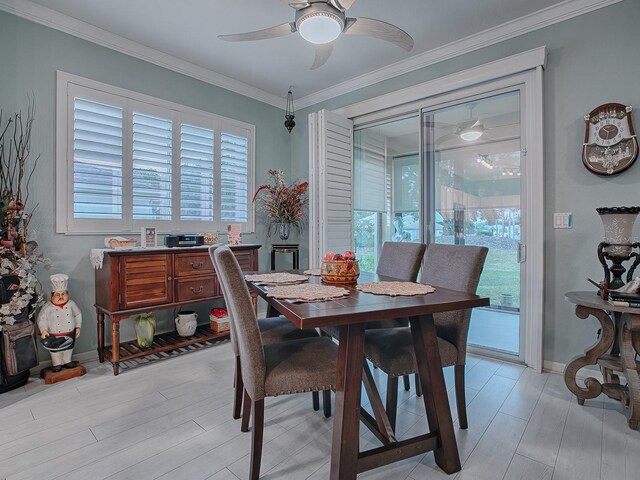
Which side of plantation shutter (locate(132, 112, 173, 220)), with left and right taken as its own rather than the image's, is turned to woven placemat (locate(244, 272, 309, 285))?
front

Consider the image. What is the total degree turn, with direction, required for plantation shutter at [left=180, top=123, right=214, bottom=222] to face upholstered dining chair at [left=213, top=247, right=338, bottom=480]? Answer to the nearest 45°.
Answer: approximately 45° to its right

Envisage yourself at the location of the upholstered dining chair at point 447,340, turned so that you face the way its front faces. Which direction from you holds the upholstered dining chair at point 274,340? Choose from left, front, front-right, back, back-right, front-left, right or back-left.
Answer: front-right

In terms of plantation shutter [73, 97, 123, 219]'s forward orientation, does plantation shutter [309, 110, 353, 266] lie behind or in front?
in front

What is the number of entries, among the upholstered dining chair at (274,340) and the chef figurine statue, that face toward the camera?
1

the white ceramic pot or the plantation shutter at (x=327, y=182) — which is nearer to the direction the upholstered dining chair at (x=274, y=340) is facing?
the plantation shutter

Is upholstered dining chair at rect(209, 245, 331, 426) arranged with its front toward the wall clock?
yes

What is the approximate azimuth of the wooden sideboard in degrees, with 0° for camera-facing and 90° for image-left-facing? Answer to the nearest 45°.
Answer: approximately 315°

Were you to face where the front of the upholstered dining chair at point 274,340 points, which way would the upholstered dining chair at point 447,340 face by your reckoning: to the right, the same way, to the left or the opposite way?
the opposite way

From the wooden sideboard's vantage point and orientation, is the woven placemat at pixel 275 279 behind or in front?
in front

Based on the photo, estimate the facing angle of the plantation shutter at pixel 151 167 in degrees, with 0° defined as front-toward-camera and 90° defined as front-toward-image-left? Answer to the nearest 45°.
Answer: approximately 315°

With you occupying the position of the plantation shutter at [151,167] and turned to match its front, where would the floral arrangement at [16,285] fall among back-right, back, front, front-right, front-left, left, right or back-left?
right

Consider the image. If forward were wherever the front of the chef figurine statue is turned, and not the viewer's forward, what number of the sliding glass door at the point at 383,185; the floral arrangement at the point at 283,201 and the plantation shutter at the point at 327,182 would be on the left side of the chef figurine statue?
3

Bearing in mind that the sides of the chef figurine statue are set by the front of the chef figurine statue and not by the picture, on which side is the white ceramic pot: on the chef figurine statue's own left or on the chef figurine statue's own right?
on the chef figurine statue's own left
